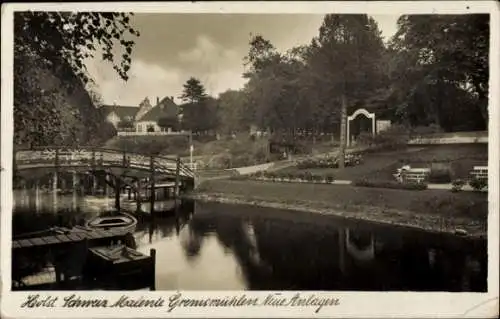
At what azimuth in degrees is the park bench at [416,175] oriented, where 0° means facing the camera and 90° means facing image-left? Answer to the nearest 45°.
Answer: approximately 45°
